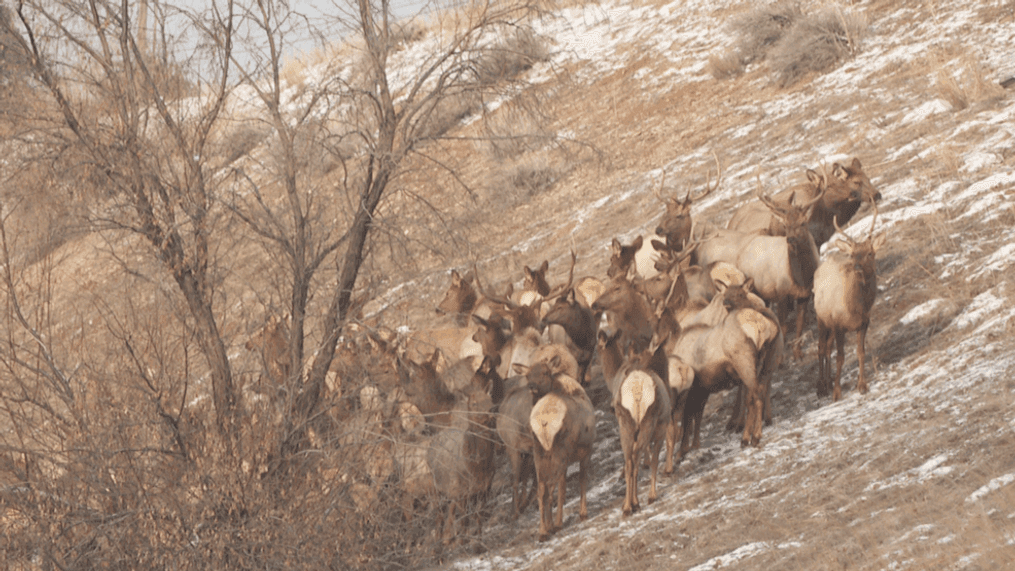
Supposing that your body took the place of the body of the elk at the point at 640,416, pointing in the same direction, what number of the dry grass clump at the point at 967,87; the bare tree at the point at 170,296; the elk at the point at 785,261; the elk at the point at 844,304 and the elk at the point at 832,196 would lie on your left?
1

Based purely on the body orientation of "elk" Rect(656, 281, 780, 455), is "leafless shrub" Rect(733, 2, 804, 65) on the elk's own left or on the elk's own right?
on the elk's own right

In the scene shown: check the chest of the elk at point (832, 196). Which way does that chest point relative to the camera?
to the viewer's right

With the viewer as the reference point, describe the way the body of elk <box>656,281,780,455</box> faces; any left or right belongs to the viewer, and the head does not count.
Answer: facing away from the viewer and to the left of the viewer

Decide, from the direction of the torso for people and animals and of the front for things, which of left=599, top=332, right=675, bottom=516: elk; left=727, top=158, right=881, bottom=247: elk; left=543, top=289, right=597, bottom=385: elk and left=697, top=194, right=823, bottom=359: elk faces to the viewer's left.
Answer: left=543, top=289, right=597, bottom=385: elk

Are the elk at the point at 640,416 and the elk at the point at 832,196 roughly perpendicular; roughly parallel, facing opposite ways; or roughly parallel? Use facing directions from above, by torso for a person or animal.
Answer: roughly perpendicular

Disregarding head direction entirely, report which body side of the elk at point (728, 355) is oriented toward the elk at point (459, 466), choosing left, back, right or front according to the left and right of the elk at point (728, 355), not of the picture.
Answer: left

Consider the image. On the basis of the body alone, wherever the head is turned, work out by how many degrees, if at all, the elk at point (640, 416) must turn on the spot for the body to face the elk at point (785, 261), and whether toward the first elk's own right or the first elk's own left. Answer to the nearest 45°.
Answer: approximately 45° to the first elk's own right

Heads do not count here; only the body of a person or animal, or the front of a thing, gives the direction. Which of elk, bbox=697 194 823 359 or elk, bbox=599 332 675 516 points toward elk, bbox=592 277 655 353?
elk, bbox=599 332 675 516

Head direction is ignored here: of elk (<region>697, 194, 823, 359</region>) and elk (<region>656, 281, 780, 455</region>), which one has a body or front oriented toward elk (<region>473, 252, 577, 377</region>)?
elk (<region>656, 281, 780, 455</region>)

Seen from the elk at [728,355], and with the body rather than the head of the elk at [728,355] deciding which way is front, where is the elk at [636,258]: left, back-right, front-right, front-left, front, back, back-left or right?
front-right

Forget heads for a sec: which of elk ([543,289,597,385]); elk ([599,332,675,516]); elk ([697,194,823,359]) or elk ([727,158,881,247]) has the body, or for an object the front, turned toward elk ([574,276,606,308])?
elk ([599,332,675,516])

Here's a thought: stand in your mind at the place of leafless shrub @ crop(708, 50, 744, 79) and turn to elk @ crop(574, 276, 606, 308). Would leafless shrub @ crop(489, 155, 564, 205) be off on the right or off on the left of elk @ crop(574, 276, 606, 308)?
right

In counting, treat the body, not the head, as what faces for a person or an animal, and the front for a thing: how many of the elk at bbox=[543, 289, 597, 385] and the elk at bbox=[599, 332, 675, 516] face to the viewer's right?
0

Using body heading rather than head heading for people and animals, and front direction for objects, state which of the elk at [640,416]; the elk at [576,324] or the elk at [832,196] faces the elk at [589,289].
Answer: the elk at [640,416]

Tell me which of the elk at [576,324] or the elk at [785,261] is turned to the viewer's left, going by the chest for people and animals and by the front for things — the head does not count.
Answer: the elk at [576,324]

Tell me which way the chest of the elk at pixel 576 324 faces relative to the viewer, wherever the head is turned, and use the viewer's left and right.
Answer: facing to the left of the viewer
